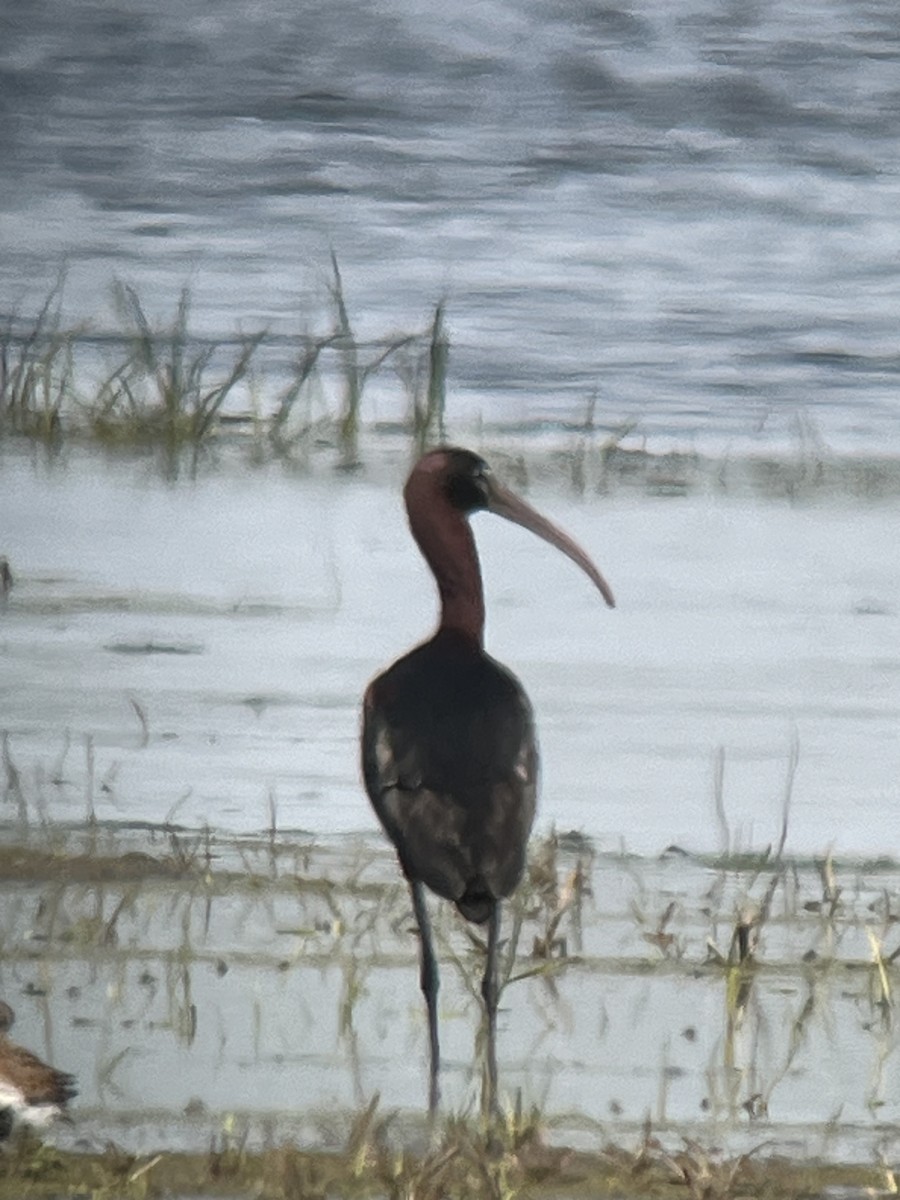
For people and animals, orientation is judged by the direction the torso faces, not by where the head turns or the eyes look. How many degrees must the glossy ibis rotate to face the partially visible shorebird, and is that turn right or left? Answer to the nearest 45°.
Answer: approximately 135° to its left

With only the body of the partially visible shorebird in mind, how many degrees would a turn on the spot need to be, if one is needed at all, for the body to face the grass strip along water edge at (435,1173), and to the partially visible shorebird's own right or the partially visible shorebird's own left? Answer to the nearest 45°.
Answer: approximately 180°

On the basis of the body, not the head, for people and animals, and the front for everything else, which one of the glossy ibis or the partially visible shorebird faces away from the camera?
the glossy ibis

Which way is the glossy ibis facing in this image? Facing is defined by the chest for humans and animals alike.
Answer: away from the camera

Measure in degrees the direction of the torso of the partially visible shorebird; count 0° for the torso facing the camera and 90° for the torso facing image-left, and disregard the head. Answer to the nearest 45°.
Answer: approximately 90°

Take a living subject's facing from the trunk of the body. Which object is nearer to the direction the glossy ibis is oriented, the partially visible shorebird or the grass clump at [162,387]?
the grass clump

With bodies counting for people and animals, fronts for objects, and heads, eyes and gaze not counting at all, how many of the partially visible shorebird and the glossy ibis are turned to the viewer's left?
1

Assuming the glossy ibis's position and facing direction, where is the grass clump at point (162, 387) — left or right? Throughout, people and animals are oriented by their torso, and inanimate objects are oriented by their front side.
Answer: on its left

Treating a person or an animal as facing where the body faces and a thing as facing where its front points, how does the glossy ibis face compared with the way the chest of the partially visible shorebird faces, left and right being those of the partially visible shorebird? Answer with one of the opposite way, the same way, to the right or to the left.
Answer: to the right
